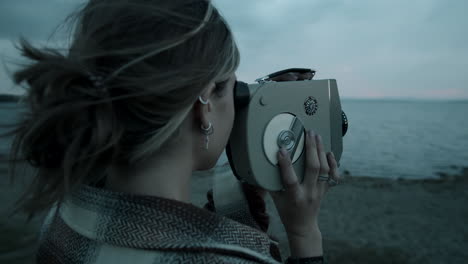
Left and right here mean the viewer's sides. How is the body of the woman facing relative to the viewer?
facing away from the viewer and to the right of the viewer

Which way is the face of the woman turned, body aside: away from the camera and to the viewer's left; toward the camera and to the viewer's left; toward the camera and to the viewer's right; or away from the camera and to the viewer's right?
away from the camera and to the viewer's right
